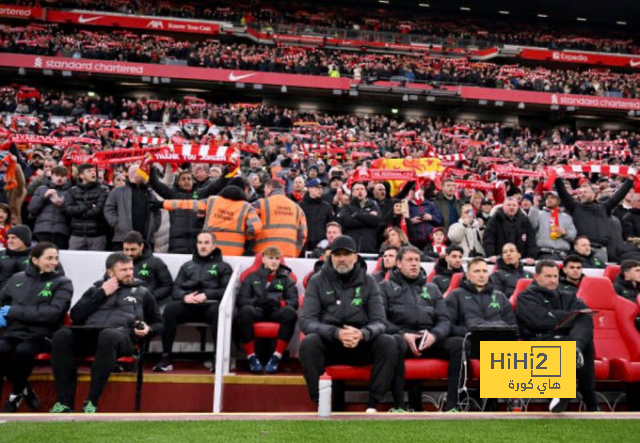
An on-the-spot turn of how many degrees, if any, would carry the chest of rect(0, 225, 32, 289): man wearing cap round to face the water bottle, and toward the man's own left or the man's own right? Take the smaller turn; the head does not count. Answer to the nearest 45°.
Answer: approximately 90° to the man's own left

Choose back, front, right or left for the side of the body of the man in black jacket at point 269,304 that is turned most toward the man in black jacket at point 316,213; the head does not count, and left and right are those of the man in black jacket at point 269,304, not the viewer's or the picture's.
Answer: back

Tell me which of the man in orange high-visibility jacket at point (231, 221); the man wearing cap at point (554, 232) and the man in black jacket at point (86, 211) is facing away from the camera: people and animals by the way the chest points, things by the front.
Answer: the man in orange high-visibility jacket

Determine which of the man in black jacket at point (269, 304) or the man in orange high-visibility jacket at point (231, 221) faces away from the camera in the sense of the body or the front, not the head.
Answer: the man in orange high-visibility jacket

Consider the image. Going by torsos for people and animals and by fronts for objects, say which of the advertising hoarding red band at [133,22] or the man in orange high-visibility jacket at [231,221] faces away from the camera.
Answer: the man in orange high-visibility jacket

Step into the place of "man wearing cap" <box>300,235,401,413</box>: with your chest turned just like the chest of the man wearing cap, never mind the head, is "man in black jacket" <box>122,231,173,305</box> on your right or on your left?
on your right

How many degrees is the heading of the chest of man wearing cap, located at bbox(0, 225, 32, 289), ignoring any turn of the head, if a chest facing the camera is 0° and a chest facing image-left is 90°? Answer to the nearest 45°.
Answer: approximately 45°

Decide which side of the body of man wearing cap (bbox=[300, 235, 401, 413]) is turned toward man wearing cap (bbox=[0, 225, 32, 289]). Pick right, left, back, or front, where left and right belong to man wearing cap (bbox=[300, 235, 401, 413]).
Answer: right

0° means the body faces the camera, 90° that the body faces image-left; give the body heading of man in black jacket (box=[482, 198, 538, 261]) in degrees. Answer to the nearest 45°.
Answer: approximately 0°

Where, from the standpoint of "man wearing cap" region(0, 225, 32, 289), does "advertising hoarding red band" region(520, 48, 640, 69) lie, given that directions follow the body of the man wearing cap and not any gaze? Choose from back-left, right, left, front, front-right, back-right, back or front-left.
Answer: back

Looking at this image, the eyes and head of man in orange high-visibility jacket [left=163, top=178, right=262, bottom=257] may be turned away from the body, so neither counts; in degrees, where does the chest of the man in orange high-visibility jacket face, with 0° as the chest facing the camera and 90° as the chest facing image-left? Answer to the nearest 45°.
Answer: approximately 180°
